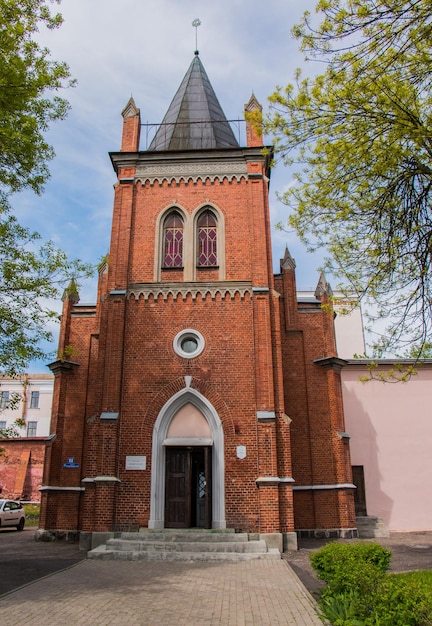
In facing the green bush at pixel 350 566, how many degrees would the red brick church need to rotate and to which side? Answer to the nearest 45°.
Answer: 0° — it already faces it

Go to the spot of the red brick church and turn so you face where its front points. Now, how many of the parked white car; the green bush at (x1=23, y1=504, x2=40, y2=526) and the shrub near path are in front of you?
1

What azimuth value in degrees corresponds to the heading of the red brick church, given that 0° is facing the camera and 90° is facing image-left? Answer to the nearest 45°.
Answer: approximately 0°

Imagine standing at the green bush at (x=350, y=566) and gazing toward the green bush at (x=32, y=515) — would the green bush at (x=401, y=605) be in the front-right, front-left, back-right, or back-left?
back-left

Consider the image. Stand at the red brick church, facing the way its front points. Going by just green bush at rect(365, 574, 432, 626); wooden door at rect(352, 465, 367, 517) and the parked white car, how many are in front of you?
1

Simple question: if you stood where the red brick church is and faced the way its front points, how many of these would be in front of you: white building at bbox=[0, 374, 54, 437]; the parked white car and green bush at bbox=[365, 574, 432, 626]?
1

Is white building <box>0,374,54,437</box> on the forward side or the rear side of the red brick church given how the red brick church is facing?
on the rear side

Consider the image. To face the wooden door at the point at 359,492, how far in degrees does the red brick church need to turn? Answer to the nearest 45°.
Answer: approximately 135° to its left

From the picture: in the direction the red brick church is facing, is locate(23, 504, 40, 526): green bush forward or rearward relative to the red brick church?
rearward

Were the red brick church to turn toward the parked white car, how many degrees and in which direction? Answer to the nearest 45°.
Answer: approximately 135° to its right

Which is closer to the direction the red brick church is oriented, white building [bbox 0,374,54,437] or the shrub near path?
the shrub near path

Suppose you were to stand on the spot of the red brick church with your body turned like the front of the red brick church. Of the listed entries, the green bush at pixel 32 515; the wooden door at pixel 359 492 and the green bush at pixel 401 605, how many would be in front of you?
1
